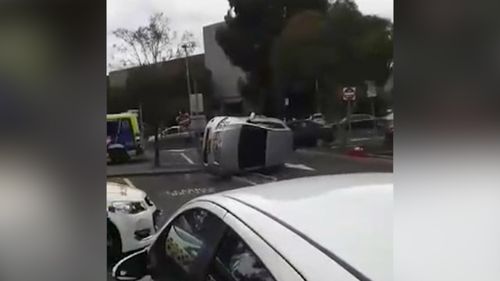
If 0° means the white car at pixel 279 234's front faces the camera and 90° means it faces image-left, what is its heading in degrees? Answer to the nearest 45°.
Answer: approximately 135°

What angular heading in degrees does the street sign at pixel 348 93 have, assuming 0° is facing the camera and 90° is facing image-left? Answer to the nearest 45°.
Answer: approximately 0°

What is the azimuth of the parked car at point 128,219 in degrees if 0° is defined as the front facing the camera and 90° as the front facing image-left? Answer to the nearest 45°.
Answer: approximately 315°

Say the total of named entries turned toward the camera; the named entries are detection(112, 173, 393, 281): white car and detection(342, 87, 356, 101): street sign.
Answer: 1

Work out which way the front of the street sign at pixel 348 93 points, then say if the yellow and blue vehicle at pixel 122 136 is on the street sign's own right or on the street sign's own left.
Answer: on the street sign's own right
